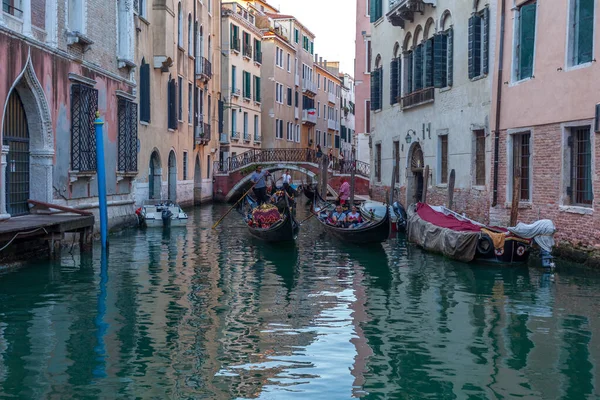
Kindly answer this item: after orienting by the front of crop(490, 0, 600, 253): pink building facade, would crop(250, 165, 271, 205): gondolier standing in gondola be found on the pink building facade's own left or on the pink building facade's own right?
on the pink building facade's own right

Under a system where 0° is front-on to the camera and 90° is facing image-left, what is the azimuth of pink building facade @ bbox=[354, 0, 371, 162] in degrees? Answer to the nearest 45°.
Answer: approximately 45°

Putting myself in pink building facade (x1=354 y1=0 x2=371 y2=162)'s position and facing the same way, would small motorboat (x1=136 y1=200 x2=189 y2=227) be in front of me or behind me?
in front

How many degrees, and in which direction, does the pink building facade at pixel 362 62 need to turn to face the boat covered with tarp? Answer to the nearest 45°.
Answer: approximately 45° to its left

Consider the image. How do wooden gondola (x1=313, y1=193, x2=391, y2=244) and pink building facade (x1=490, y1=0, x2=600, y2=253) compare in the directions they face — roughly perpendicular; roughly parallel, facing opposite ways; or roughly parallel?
roughly perpendicular

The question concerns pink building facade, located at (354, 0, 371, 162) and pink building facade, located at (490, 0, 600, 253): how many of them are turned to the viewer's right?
0

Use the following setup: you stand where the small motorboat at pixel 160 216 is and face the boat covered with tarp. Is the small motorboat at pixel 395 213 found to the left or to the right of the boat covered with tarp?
left

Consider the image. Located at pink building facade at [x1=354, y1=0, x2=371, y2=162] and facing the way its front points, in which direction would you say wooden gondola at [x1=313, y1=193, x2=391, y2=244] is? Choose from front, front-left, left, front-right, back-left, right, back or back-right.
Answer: front-left

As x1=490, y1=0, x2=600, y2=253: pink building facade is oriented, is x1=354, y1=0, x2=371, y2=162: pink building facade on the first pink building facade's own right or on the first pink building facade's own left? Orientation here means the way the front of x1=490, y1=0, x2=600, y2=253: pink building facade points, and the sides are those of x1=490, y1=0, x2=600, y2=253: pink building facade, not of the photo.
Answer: on the first pink building facade's own right

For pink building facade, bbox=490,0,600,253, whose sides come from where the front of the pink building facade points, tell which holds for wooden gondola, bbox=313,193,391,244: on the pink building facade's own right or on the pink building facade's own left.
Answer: on the pink building facade's own right

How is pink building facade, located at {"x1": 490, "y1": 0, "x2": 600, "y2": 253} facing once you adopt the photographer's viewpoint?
facing the viewer and to the left of the viewer
